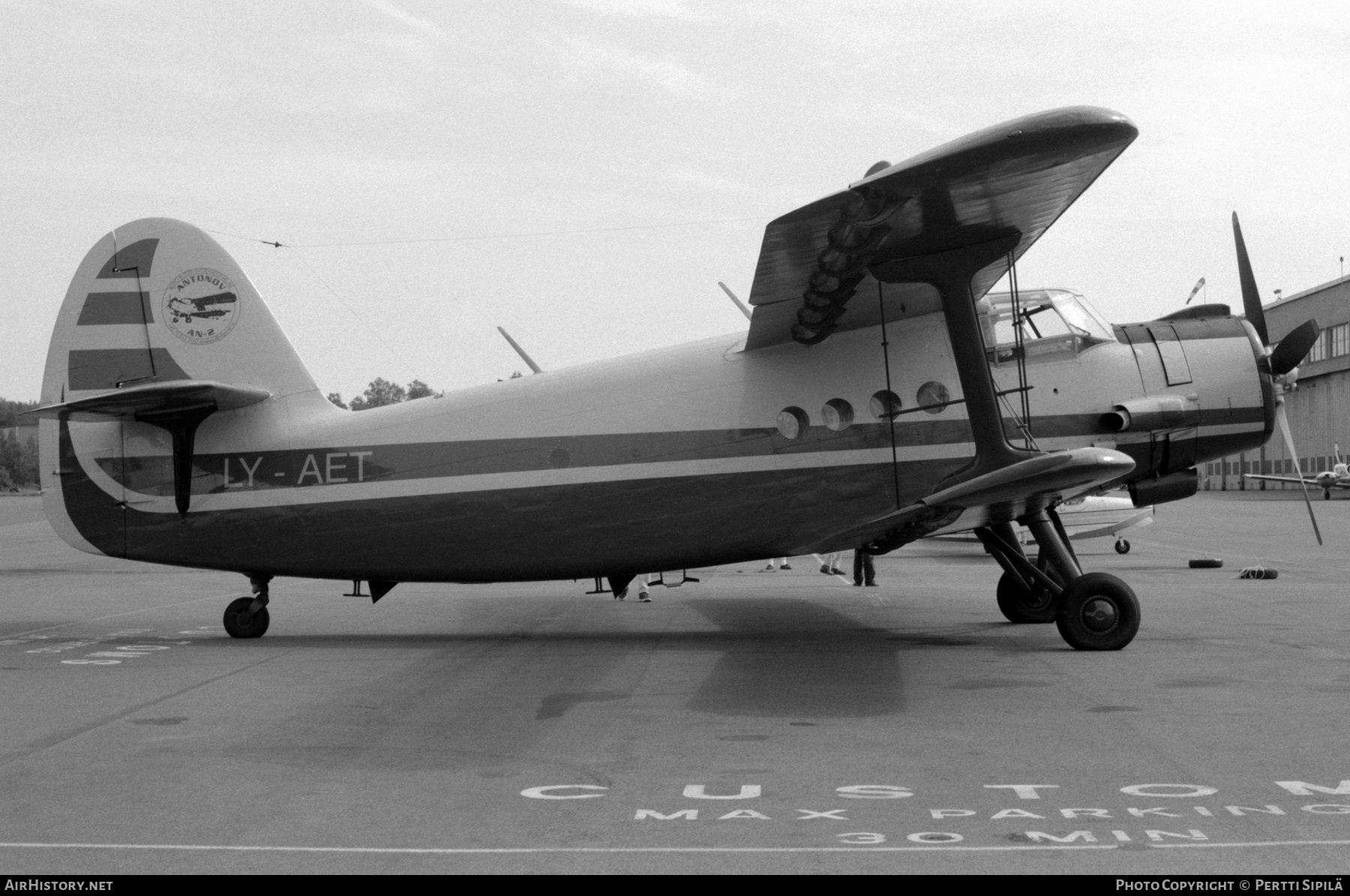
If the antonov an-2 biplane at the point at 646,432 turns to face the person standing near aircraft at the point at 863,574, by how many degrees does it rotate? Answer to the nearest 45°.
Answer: approximately 45° to its left

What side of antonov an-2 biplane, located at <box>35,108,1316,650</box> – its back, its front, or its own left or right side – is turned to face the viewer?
right
